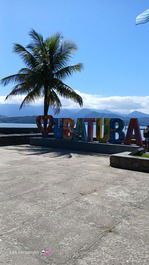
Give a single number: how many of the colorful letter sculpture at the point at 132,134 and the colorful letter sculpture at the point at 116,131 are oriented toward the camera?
2

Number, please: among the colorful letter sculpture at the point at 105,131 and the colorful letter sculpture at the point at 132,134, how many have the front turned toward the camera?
2

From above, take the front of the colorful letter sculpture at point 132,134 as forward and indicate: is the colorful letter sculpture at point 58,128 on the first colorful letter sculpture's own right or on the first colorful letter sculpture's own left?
on the first colorful letter sculpture's own right

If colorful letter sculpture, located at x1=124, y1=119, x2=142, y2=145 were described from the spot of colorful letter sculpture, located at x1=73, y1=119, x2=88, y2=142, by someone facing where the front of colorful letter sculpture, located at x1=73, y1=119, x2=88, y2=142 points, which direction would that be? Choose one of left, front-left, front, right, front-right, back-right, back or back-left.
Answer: left

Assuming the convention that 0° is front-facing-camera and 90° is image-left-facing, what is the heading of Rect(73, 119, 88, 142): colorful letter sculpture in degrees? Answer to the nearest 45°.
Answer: approximately 45°

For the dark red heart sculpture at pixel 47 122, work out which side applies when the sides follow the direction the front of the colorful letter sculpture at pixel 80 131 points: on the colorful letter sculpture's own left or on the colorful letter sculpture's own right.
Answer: on the colorful letter sculpture's own right

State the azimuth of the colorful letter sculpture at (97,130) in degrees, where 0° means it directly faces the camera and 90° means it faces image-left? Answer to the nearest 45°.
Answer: approximately 45°

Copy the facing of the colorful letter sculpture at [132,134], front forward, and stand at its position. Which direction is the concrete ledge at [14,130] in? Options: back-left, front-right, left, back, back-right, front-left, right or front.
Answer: back-right

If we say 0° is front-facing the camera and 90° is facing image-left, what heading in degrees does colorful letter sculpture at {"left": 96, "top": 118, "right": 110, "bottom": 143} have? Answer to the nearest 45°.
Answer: approximately 0°

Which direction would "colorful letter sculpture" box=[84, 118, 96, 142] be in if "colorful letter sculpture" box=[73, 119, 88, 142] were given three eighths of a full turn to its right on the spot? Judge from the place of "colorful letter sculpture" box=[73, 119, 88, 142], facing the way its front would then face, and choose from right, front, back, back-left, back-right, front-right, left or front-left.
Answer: back-right

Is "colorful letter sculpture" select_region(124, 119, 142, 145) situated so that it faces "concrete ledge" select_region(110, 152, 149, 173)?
yes
